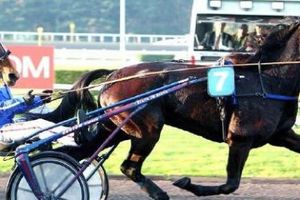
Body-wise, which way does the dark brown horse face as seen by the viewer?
to the viewer's right

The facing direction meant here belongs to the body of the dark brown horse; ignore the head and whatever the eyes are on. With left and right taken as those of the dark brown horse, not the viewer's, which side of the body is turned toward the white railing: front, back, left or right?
left

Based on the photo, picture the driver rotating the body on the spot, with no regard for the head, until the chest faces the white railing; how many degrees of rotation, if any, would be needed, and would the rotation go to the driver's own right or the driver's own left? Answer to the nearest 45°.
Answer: approximately 90° to the driver's own left

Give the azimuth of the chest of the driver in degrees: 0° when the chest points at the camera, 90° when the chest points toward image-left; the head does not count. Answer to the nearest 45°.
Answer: approximately 270°

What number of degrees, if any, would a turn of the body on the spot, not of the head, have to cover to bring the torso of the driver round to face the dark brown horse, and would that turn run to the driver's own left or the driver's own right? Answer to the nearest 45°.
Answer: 0° — they already face it

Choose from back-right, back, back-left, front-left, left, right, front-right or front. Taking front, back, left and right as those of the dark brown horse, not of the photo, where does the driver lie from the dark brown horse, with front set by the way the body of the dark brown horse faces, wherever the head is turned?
back

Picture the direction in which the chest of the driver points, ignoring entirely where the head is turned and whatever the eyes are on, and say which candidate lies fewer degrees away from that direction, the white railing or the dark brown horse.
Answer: the dark brown horse

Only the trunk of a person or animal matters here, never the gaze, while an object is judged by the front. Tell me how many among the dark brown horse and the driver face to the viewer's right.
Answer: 2
